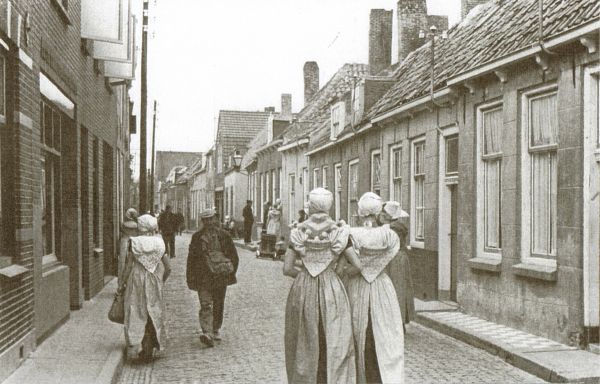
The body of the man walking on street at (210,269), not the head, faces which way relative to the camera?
away from the camera

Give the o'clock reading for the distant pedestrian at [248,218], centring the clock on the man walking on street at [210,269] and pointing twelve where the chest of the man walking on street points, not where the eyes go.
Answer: The distant pedestrian is roughly at 12 o'clock from the man walking on street.

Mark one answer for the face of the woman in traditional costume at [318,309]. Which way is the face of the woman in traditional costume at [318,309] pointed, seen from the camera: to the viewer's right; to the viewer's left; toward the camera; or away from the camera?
away from the camera

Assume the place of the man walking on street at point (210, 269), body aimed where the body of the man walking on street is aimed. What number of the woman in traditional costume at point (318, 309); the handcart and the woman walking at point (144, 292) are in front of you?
1

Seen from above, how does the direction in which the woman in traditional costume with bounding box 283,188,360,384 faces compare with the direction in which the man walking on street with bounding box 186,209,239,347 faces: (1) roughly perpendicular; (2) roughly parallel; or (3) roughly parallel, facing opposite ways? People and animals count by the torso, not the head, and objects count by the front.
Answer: roughly parallel

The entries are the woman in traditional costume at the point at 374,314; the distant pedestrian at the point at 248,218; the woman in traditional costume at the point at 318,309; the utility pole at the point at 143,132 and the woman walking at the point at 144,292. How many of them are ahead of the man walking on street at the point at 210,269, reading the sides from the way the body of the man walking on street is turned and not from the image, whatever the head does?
2

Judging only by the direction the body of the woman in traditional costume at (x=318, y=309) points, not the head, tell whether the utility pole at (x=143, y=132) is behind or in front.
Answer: in front

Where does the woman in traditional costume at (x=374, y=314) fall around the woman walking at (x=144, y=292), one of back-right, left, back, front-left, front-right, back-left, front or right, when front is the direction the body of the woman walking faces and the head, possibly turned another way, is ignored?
back-right

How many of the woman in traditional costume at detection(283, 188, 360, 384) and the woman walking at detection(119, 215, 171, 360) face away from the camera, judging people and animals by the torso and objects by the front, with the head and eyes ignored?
2

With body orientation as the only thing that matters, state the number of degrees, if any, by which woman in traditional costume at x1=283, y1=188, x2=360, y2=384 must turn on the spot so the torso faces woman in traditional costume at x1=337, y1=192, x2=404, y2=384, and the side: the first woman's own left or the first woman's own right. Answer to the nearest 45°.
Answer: approximately 90° to the first woman's own right

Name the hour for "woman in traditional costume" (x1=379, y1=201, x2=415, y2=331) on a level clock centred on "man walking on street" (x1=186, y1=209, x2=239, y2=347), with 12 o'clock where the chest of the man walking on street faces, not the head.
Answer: The woman in traditional costume is roughly at 3 o'clock from the man walking on street.

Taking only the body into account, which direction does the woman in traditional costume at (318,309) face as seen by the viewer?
away from the camera

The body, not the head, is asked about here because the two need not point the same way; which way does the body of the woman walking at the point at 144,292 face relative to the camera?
away from the camera
